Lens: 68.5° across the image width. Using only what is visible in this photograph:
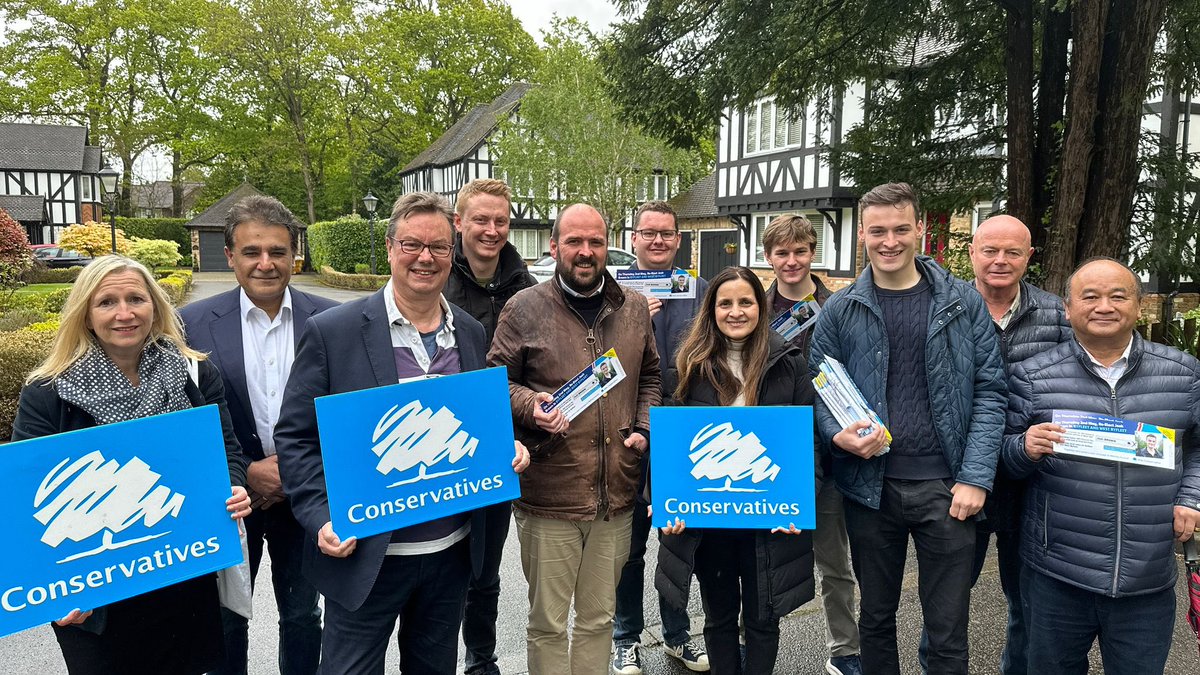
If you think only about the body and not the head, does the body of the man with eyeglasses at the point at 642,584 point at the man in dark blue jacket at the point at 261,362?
no

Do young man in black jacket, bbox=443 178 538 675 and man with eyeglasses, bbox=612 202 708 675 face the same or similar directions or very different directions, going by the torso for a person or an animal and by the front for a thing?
same or similar directions

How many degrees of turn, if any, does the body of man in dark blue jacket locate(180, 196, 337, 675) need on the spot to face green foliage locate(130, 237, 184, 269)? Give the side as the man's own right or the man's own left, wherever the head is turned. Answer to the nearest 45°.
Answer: approximately 180°

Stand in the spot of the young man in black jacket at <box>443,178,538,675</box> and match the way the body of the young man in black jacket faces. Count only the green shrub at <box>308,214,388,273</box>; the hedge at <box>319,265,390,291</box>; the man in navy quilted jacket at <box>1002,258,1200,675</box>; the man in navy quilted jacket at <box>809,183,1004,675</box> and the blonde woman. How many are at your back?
2

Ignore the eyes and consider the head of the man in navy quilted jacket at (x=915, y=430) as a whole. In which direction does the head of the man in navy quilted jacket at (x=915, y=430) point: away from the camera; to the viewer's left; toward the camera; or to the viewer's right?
toward the camera

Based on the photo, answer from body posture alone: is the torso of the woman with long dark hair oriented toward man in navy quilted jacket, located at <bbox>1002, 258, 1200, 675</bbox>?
no

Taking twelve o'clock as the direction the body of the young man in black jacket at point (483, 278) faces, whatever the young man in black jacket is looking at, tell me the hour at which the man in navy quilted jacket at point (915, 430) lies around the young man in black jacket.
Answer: The man in navy quilted jacket is roughly at 10 o'clock from the young man in black jacket.

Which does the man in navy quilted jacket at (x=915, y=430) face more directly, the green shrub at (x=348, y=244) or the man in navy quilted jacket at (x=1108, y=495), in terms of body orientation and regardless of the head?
the man in navy quilted jacket

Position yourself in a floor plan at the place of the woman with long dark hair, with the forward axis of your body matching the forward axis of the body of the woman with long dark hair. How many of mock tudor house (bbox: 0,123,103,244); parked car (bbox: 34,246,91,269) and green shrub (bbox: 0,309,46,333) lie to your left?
0

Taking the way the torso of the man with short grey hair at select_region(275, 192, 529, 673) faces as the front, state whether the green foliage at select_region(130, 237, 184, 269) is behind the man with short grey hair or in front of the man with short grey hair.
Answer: behind

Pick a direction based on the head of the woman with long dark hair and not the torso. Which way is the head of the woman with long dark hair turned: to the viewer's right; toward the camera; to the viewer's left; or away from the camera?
toward the camera

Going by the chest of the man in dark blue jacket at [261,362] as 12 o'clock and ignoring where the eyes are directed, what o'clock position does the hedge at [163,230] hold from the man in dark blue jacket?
The hedge is roughly at 6 o'clock from the man in dark blue jacket.

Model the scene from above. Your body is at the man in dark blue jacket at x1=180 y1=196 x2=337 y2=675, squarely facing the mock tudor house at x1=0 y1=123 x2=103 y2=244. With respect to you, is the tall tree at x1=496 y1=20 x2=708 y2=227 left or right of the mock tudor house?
right

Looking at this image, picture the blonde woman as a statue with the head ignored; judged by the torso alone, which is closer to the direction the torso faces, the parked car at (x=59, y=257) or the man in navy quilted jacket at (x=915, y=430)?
the man in navy quilted jacket

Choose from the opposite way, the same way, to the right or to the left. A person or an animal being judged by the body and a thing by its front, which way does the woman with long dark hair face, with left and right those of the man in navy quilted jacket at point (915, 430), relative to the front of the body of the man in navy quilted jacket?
the same way

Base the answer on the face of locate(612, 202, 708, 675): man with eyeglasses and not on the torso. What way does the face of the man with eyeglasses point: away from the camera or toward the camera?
toward the camera

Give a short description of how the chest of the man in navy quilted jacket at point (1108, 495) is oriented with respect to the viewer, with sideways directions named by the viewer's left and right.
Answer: facing the viewer

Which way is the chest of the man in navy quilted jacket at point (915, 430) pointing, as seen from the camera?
toward the camera

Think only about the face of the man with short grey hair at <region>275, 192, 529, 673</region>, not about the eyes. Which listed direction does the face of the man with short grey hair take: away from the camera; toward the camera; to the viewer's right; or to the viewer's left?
toward the camera

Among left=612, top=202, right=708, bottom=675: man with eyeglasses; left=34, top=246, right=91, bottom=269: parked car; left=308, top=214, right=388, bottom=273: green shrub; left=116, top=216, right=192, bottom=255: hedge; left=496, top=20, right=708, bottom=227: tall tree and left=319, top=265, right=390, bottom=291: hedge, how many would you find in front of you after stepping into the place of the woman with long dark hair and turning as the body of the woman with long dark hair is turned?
0

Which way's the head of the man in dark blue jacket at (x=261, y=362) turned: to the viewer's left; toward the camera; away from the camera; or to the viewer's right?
toward the camera

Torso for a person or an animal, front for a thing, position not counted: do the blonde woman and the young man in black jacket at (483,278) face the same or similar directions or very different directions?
same or similar directions

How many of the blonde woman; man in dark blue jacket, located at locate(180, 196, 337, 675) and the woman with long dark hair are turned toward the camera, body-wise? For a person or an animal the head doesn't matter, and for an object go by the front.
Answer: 3
